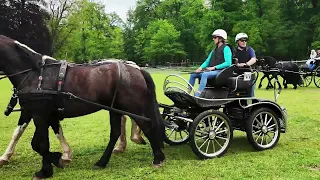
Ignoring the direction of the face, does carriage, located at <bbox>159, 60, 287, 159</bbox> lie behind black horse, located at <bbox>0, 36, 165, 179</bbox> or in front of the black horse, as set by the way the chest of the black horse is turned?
behind

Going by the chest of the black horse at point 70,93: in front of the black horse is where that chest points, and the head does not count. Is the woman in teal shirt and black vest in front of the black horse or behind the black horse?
behind

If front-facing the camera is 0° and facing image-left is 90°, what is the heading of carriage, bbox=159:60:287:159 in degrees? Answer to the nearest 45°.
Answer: approximately 45°

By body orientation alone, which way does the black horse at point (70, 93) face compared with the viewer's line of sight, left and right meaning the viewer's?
facing to the left of the viewer
